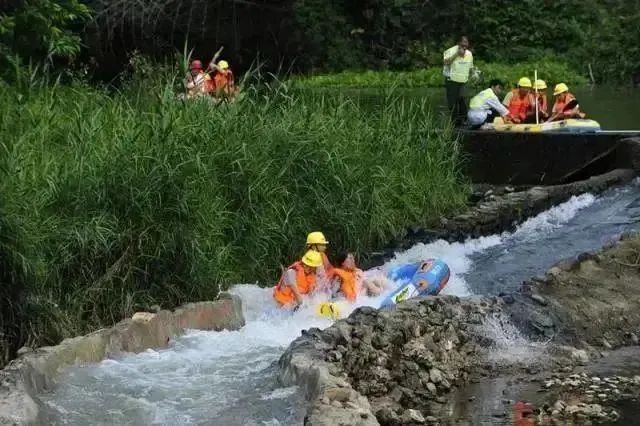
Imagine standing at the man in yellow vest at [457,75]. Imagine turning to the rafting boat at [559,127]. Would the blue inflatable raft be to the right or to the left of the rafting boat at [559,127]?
right

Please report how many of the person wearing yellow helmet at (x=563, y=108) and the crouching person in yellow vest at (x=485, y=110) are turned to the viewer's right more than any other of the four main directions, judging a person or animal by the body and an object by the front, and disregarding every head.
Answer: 1

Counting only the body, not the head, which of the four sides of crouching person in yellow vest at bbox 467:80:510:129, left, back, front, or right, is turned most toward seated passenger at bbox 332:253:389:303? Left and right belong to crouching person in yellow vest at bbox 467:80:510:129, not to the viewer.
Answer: right

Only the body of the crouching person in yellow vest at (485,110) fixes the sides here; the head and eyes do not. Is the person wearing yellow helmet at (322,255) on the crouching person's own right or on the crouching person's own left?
on the crouching person's own right

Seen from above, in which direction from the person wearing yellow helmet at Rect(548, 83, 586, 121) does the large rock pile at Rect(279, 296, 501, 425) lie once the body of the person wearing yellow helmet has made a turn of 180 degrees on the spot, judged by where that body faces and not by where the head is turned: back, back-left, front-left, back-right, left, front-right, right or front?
back-right

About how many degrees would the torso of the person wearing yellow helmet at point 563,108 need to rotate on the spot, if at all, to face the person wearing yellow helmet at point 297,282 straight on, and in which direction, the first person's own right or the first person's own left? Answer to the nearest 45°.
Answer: approximately 45° to the first person's own left

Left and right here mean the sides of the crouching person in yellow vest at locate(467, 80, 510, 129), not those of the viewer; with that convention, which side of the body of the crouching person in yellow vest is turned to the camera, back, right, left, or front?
right

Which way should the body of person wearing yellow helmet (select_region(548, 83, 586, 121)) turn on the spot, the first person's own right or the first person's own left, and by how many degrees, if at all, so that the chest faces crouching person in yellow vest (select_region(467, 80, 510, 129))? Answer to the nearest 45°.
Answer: approximately 45° to the first person's own right

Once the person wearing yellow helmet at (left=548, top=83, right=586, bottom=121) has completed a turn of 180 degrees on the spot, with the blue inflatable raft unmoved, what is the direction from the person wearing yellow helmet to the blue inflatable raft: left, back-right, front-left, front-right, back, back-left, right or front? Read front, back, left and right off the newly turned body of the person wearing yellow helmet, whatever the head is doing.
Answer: back-right

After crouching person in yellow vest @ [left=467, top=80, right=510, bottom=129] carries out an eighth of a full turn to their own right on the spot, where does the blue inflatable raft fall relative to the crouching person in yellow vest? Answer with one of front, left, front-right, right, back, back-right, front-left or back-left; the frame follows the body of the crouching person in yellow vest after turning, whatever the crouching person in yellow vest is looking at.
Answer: front-right
